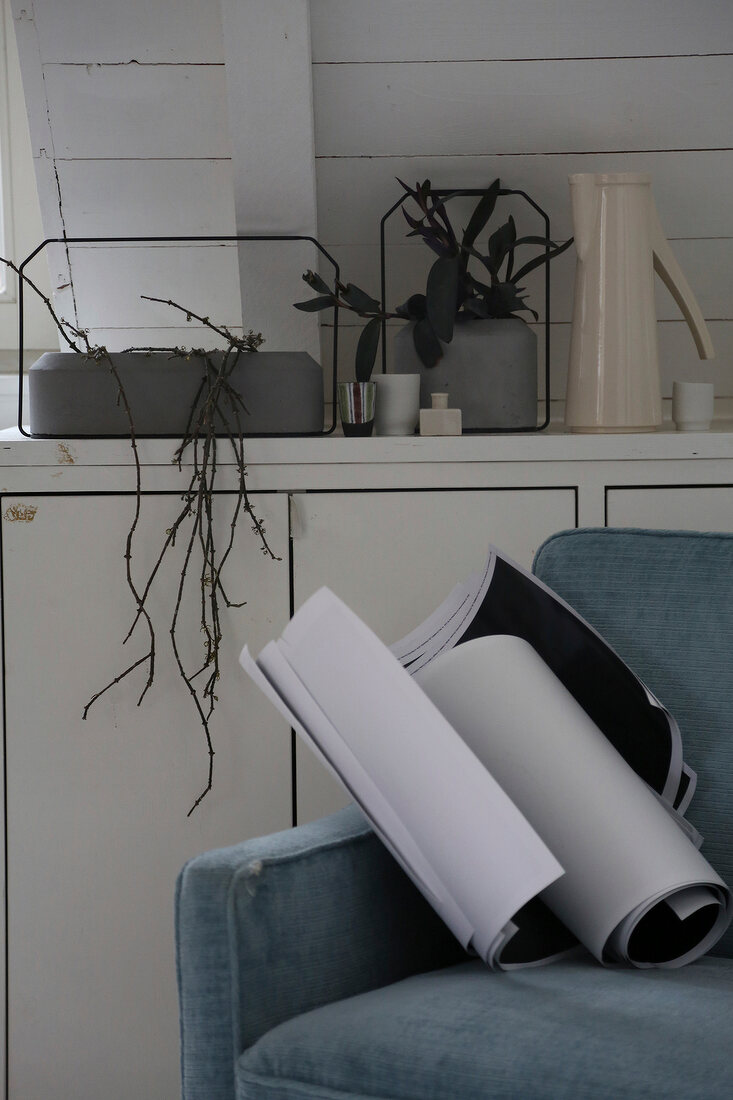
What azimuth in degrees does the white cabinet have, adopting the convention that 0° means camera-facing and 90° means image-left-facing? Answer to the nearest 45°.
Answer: approximately 0°

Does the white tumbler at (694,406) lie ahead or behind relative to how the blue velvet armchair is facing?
behind

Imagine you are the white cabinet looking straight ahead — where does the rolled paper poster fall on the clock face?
The rolled paper poster is roughly at 11 o'clock from the white cabinet.

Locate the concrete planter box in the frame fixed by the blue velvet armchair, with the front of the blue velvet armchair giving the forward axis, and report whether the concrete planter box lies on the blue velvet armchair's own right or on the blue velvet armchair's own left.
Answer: on the blue velvet armchair's own right

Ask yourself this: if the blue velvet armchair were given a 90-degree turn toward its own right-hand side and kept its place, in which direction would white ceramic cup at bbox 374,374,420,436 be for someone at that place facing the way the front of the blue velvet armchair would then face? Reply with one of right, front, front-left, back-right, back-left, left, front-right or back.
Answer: front-right

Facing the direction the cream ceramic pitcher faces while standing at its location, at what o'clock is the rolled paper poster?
The rolled paper poster is roughly at 9 o'clock from the cream ceramic pitcher.

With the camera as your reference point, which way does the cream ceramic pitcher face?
facing to the left of the viewer

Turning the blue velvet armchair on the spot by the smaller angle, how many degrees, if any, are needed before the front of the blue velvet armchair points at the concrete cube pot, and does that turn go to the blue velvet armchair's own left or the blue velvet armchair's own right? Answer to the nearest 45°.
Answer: approximately 135° to the blue velvet armchair's own right

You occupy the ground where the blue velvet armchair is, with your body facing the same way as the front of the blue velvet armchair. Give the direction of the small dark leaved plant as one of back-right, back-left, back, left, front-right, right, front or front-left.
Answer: back-right
